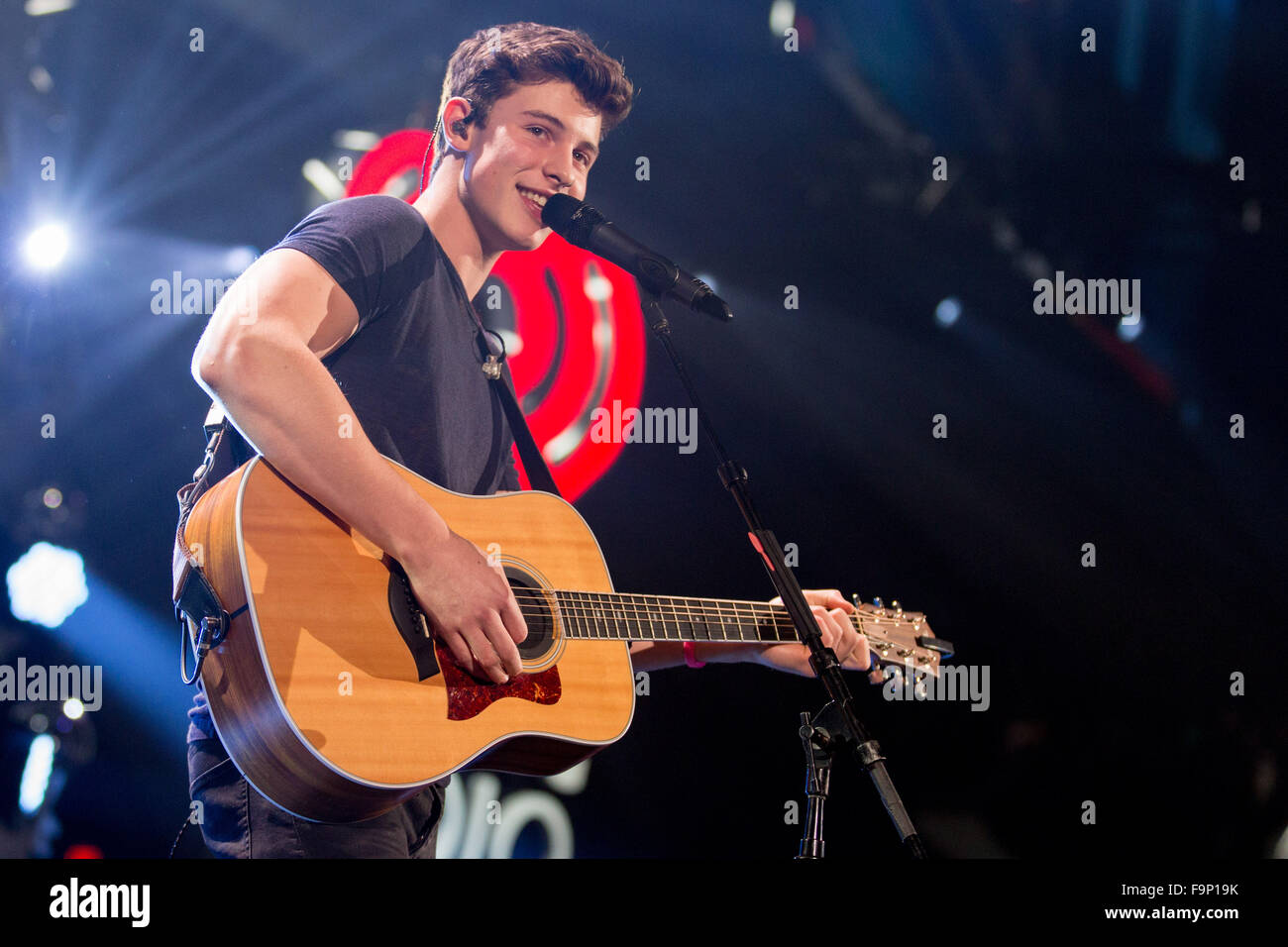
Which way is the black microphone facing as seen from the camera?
to the viewer's left

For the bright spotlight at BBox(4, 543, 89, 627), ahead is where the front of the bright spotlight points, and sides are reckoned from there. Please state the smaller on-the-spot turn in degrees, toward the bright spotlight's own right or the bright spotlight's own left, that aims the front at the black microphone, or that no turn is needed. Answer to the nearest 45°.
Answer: approximately 45° to the bright spotlight's own left

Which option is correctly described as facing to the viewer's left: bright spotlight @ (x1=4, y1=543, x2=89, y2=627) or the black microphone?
the black microphone

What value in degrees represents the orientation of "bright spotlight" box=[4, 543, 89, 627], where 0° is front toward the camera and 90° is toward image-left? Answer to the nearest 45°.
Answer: approximately 0°

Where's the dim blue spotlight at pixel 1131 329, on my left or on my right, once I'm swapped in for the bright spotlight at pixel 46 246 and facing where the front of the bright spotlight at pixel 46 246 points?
on my left

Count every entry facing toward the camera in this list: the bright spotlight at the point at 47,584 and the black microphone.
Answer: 1

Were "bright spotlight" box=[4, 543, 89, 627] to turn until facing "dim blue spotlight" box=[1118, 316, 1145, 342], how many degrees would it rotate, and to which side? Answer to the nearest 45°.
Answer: approximately 90° to its left
